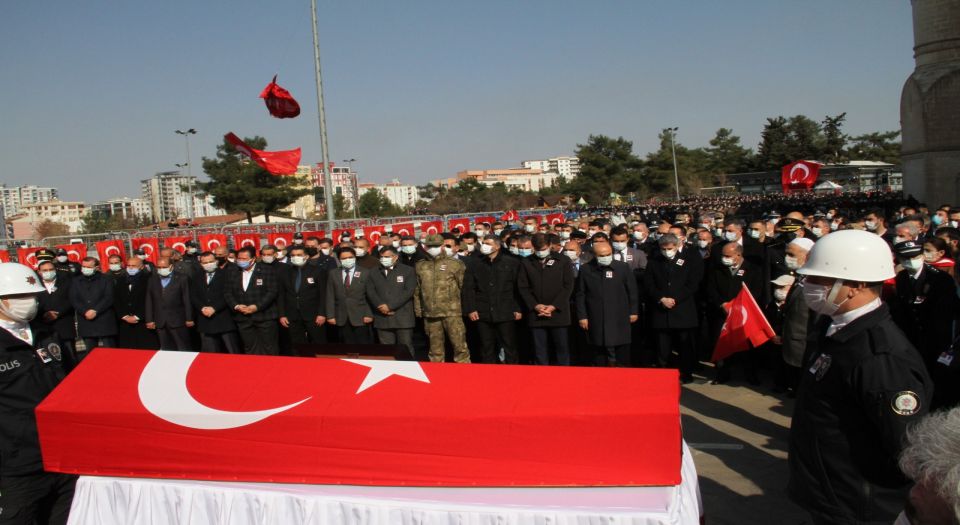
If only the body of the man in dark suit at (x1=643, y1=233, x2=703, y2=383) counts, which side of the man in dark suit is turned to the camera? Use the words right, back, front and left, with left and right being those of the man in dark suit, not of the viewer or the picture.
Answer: front

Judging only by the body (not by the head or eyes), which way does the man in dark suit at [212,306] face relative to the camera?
toward the camera

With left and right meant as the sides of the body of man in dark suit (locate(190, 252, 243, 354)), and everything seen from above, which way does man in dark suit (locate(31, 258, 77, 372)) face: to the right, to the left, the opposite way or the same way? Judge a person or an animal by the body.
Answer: the same way

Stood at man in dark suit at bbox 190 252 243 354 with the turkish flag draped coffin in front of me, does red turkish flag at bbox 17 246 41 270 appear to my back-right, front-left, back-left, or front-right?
back-right

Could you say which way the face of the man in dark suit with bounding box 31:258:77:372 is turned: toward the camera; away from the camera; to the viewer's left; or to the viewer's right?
toward the camera

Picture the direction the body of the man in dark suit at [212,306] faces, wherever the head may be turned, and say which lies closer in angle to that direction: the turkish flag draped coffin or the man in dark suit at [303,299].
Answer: the turkish flag draped coffin

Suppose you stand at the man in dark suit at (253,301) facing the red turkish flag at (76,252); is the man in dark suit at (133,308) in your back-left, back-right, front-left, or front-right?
front-left

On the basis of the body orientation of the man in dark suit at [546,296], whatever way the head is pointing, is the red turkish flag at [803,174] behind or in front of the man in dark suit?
behind

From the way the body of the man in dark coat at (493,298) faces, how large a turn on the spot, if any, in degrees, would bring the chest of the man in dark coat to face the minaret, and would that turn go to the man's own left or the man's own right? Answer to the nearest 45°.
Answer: approximately 135° to the man's own left

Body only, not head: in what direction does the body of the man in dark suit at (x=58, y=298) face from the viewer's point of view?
toward the camera

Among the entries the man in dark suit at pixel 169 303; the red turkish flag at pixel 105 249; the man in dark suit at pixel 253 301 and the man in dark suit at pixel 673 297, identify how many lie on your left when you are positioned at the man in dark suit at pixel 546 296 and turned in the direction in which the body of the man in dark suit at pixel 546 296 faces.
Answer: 1

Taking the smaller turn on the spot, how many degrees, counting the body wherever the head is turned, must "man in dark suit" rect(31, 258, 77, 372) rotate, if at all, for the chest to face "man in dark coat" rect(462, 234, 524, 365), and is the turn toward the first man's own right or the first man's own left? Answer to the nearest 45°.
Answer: approximately 45° to the first man's own left

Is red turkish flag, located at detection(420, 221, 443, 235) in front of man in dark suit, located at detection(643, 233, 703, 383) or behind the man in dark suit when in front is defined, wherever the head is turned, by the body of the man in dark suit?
behind

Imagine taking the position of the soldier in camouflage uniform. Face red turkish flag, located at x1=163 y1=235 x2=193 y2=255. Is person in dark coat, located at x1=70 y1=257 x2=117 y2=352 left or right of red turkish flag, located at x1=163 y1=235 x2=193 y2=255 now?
left
